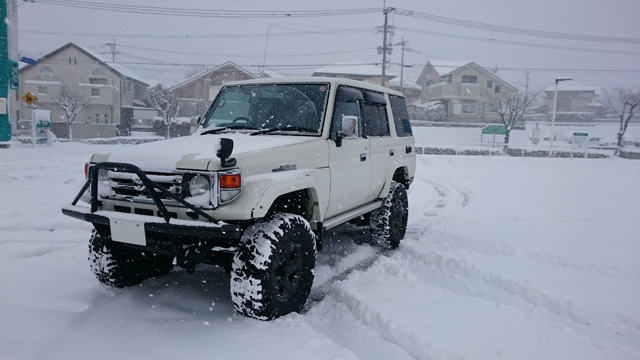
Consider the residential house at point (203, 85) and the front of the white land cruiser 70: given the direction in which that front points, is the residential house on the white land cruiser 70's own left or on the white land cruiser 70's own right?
on the white land cruiser 70's own right

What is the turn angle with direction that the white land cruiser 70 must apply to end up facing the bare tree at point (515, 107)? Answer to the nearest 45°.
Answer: approximately 180°

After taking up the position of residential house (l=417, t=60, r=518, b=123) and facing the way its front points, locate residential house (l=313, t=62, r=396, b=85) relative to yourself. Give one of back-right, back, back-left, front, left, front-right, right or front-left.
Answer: front-right

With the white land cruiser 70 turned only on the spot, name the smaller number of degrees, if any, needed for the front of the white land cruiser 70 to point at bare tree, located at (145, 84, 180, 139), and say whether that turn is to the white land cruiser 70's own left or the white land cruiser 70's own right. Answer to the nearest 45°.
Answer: approximately 135° to the white land cruiser 70's own right

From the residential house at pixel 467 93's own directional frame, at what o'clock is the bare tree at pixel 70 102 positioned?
The bare tree is roughly at 2 o'clock from the residential house.

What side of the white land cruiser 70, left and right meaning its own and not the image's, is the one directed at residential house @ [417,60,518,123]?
back

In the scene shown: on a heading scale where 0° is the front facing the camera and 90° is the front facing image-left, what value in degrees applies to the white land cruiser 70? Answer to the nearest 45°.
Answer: approximately 45°

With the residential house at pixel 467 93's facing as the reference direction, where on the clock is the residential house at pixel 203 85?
the residential house at pixel 203 85 is roughly at 2 o'clock from the residential house at pixel 467 93.

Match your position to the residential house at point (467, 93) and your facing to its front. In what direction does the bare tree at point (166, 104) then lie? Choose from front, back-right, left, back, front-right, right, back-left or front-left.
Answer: front-right
